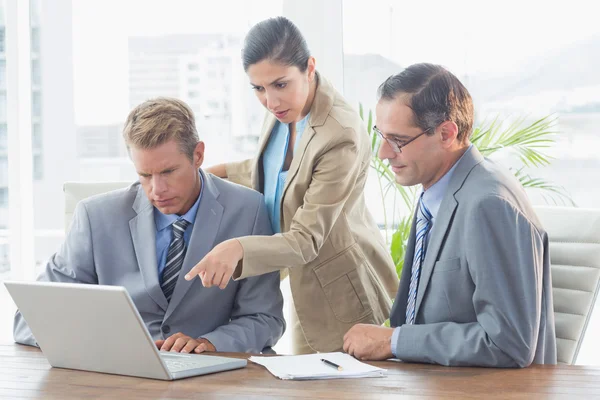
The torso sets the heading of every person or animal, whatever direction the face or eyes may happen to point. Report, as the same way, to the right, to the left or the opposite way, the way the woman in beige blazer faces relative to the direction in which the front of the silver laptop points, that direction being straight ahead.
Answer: the opposite way

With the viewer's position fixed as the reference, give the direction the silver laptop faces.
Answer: facing away from the viewer and to the right of the viewer

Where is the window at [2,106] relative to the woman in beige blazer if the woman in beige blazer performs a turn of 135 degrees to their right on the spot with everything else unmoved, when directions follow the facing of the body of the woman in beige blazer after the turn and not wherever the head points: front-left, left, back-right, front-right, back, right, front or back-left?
front-left

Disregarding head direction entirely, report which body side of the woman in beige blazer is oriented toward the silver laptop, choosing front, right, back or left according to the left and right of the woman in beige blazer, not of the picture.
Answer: front

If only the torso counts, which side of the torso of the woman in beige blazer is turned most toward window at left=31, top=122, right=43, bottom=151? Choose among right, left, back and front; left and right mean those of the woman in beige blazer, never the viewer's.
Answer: right

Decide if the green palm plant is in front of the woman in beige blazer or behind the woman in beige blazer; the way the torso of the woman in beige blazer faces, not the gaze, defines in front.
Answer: behind

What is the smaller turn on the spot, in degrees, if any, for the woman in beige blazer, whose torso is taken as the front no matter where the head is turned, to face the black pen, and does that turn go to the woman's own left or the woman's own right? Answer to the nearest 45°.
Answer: approximately 45° to the woman's own left

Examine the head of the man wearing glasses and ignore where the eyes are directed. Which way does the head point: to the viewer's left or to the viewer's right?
to the viewer's left

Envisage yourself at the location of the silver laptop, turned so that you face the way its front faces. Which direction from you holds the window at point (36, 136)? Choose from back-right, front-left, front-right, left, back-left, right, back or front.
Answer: front-left

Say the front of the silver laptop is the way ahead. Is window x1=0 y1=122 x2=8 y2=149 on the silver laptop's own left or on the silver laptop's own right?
on the silver laptop's own left

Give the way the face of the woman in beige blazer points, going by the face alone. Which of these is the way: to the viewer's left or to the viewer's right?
to the viewer's left

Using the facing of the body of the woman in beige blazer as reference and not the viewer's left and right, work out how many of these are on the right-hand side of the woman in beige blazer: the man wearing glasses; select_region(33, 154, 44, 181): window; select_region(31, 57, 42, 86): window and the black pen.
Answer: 2

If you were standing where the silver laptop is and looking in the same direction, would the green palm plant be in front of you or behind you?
in front
